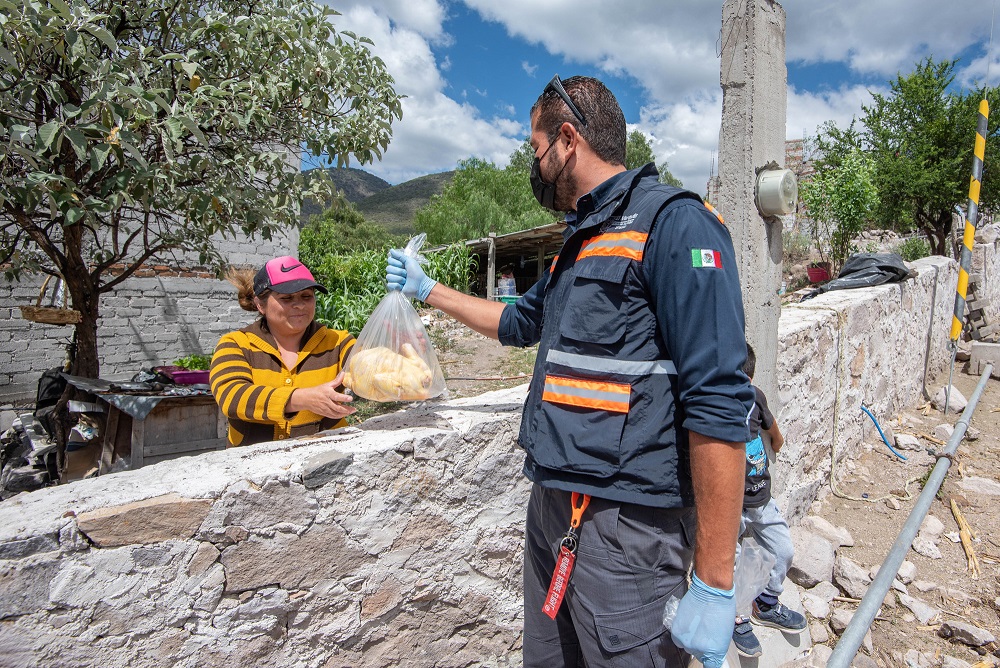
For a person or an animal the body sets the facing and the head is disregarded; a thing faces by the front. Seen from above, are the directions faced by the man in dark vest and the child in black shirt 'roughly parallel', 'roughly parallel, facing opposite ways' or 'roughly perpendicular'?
roughly perpendicular

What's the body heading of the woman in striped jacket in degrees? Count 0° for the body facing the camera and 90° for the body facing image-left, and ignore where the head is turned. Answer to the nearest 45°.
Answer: approximately 315°

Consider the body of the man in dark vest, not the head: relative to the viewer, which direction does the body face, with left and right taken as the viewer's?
facing the viewer and to the left of the viewer

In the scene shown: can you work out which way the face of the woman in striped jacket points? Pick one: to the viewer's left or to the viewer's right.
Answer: to the viewer's right

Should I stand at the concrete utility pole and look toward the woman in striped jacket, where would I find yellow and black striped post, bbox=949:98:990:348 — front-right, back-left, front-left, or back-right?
back-right

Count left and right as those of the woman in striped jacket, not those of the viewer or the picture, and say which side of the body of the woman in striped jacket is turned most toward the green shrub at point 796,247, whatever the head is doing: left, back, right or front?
left

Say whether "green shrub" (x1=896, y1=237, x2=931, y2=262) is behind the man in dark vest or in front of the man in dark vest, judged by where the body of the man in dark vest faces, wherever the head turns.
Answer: behind

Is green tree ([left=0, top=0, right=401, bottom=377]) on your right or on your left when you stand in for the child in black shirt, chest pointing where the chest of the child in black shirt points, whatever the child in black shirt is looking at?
on your right

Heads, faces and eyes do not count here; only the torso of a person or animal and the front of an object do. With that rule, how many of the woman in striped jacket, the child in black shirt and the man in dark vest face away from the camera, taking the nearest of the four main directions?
0

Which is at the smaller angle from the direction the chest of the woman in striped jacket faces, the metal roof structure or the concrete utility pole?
the concrete utility pole

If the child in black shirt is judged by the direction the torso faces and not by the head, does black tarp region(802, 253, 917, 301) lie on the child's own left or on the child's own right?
on the child's own left

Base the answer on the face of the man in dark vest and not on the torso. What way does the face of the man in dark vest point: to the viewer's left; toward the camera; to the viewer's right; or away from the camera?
to the viewer's left

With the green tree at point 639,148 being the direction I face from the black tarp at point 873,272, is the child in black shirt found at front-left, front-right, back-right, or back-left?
back-left
